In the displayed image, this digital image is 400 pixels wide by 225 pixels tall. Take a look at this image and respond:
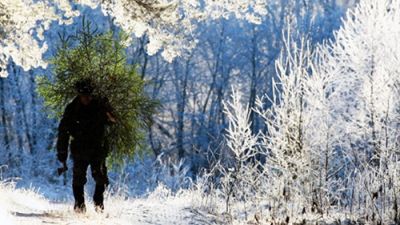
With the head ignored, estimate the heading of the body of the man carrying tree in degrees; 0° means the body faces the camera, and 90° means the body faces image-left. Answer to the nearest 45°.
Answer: approximately 0°
